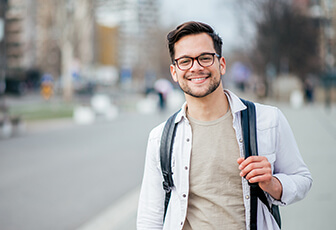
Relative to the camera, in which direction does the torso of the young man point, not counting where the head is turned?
toward the camera

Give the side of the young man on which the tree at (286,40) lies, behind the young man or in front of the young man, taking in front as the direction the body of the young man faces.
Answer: behind
